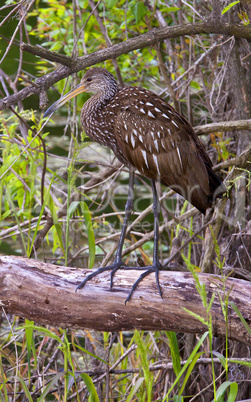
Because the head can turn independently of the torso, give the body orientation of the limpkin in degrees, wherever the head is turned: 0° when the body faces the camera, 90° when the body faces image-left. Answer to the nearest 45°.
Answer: approximately 90°

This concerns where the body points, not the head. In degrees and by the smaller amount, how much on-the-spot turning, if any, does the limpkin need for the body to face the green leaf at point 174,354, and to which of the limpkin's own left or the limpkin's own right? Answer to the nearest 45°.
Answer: approximately 90° to the limpkin's own left
